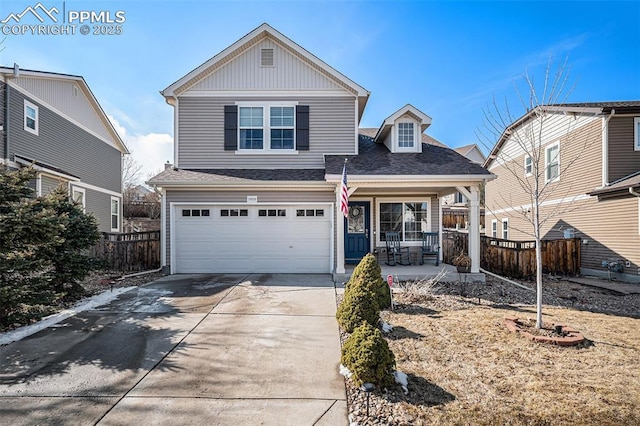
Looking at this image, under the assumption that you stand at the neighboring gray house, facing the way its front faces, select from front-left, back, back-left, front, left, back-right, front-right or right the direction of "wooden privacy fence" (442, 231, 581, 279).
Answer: left

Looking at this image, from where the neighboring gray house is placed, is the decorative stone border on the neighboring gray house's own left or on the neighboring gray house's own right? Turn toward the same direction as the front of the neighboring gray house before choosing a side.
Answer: on the neighboring gray house's own left

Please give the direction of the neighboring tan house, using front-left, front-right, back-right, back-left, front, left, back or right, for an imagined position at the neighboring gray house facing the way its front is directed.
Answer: left

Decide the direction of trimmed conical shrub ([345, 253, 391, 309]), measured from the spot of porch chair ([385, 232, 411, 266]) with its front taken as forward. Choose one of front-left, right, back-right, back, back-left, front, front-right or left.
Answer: front-right

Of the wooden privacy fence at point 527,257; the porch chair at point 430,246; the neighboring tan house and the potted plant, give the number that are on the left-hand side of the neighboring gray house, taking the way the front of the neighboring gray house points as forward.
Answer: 4

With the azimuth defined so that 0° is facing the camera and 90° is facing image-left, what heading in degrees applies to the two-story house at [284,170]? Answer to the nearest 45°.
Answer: approximately 0°

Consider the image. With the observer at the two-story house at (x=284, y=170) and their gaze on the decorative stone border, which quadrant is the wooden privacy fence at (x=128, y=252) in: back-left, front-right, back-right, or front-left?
back-right

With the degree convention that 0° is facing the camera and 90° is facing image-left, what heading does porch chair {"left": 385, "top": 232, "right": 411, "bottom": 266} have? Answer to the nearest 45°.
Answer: approximately 315°

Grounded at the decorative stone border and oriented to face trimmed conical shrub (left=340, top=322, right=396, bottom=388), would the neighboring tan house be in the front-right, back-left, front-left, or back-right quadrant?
back-right

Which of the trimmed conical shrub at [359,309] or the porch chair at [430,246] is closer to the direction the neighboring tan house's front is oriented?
the trimmed conical shrub
